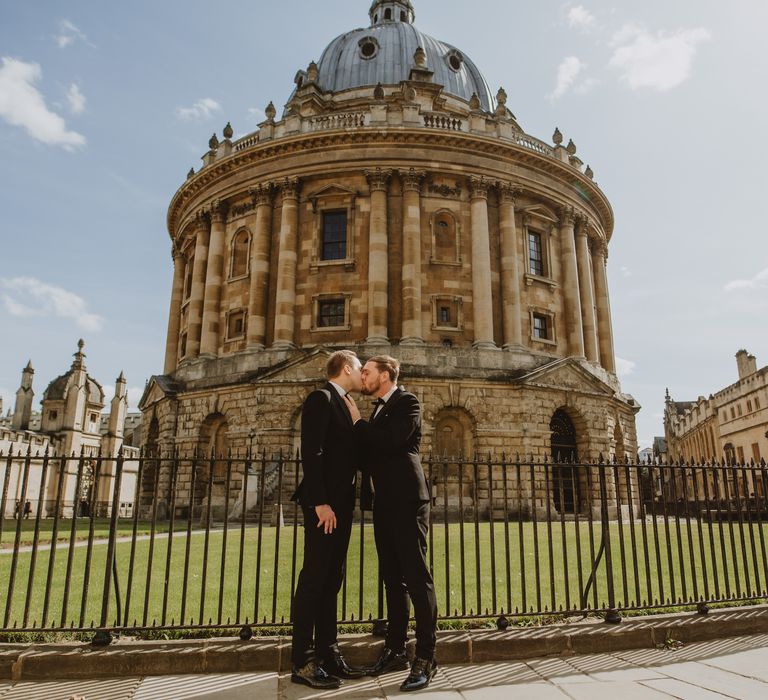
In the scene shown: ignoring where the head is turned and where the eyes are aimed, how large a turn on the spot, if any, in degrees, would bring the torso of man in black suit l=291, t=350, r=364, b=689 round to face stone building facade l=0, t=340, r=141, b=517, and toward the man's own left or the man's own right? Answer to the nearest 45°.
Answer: approximately 135° to the man's own left

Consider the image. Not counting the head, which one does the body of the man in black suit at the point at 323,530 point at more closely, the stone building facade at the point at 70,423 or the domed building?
the domed building

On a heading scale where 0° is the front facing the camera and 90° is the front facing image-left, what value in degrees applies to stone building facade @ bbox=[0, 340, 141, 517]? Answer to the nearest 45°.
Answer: approximately 315°

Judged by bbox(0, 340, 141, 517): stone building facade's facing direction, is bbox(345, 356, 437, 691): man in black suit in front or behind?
in front

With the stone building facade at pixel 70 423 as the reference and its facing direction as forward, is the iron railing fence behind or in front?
in front

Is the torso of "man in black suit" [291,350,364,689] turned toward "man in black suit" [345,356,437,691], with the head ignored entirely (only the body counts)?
yes

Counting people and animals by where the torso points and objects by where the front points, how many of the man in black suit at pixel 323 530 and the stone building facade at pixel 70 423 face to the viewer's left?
0

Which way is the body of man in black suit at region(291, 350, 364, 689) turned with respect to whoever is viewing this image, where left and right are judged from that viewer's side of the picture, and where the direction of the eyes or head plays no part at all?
facing to the right of the viewer
